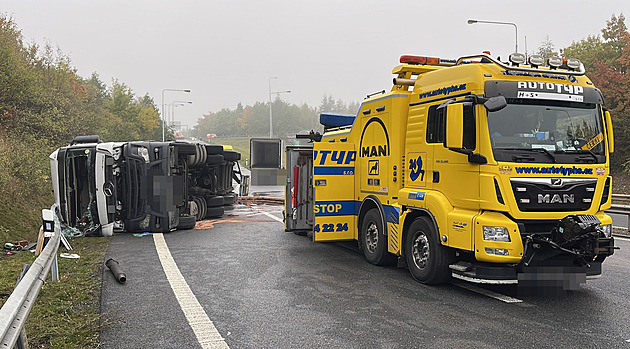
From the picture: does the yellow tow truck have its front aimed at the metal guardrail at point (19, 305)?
no

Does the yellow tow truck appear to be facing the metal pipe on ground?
no

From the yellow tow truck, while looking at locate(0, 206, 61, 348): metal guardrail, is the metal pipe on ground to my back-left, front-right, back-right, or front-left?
front-right

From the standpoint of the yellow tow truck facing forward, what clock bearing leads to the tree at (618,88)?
The tree is roughly at 8 o'clock from the yellow tow truck.

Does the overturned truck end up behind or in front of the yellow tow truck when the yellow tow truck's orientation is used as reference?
behind

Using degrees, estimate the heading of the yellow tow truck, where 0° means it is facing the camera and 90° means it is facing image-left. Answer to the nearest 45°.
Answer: approximately 315°

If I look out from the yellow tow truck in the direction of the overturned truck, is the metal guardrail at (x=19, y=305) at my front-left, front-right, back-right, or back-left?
front-left
